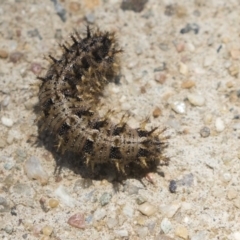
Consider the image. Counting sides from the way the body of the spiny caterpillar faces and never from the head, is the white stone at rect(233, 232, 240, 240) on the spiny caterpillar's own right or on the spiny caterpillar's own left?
on the spiny caterpillar's own right

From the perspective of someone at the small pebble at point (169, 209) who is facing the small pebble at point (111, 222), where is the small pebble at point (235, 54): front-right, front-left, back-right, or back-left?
back-right

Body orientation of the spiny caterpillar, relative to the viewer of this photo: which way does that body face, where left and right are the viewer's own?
facing away from the viewer and to the right of the viewer

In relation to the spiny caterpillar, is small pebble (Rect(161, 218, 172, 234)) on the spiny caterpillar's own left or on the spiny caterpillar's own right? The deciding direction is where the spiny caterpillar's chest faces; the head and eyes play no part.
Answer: on the spiny caterpillar's own right

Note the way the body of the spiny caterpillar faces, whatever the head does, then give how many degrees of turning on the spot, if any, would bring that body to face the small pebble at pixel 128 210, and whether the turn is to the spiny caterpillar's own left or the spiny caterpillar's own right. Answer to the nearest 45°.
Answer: approximately 90° to the spiny caterpillar's own right

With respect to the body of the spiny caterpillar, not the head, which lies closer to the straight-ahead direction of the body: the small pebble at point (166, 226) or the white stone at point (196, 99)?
the white stone

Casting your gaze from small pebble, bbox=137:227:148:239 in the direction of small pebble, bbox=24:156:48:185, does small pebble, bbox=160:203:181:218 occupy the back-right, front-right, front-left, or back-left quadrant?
back-right

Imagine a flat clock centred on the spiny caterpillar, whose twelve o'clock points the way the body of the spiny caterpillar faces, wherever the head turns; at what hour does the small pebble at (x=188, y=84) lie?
The small pebble is roughly at 12 o'clock from the spiny caterpillar.
